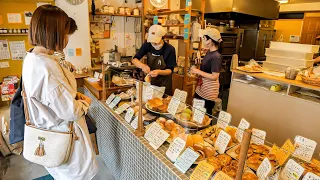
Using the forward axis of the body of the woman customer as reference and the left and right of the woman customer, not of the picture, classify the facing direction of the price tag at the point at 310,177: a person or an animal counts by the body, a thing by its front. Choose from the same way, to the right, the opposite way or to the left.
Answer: the opposite way

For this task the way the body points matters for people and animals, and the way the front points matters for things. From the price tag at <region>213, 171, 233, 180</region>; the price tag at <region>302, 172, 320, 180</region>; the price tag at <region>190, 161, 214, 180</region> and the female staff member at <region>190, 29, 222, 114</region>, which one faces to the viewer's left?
the female staff member

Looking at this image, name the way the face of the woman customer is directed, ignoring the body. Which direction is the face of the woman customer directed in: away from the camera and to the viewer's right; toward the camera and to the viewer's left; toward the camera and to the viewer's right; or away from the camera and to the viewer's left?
away from the camera and to the viewer's right

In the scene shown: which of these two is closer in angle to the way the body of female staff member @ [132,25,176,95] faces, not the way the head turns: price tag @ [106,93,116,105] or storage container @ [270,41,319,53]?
the price tag

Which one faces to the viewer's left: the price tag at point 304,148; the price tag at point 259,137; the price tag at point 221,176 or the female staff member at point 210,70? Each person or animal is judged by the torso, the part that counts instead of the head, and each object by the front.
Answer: the female staff member

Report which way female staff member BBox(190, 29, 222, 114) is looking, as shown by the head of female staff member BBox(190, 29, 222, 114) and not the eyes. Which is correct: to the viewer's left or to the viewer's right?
to the viewer's left

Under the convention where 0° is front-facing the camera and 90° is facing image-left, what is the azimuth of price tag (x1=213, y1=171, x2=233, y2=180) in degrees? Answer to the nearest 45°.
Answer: approximately 0°

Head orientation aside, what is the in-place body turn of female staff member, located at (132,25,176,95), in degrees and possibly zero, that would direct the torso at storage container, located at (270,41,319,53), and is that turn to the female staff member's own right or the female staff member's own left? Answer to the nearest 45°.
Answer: approximately 135° to the female staff member's own left

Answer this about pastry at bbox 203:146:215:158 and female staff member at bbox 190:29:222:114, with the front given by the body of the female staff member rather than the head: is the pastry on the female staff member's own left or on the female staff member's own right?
on the female staff member's own left

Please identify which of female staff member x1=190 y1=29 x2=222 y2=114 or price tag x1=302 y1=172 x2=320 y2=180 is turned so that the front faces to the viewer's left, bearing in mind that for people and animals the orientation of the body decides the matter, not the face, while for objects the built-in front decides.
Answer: the female staff member
